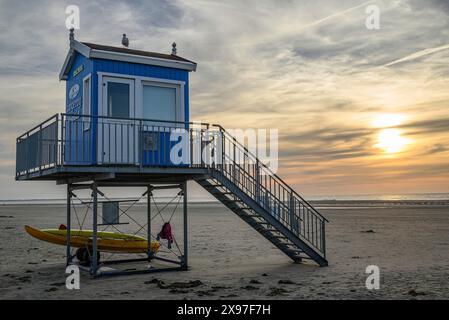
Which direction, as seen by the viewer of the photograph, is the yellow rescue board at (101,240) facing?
facing to the left of the viewer

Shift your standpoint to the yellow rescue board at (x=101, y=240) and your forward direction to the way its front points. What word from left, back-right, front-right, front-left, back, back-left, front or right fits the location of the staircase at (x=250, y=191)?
back-left

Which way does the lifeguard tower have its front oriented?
toward the camera
